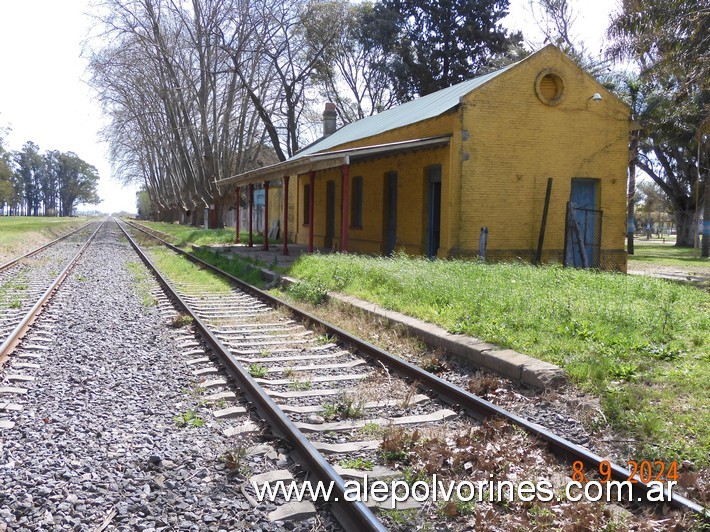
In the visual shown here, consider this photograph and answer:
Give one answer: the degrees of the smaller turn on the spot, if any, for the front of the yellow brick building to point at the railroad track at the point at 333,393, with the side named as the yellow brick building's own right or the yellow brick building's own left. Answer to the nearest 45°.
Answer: approximately 45° to the yellow brick building's own left

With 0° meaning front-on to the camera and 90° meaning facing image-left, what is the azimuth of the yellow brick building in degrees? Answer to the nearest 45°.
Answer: approximately 45°

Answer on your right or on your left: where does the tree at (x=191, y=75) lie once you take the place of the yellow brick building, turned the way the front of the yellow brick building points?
on your right

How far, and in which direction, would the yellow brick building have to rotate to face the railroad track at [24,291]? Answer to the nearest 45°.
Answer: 0° — it already faces it

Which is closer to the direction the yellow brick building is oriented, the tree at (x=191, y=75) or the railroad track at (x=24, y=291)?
the railroad track

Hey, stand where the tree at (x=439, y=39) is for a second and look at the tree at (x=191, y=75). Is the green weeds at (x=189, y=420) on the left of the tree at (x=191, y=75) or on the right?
left

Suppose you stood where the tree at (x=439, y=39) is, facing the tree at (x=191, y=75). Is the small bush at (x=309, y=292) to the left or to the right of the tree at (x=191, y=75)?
left

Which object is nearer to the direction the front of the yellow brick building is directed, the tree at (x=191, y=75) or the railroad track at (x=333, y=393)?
the railroad track
